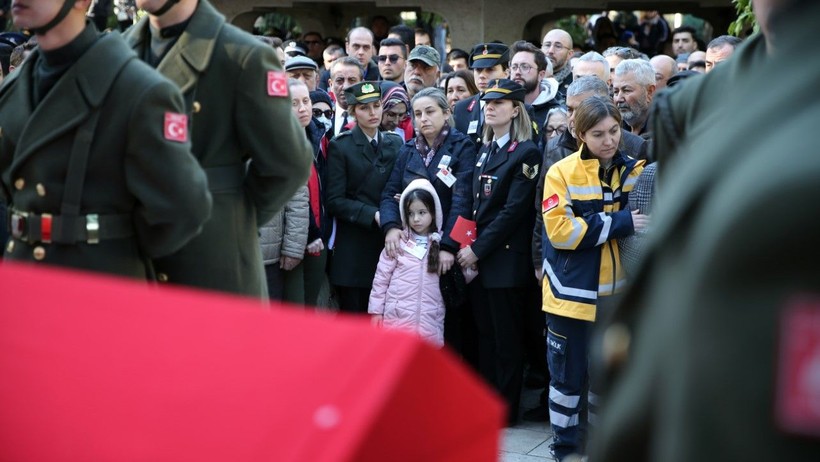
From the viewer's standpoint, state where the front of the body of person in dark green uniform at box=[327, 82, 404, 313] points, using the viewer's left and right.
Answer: facing the viewer and to the right of the viewer

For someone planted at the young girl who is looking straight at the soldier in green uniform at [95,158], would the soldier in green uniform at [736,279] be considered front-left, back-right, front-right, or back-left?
front-left

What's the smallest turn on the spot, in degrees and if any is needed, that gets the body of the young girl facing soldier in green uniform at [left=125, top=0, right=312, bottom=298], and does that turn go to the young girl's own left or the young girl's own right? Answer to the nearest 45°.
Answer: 0° — they already face them

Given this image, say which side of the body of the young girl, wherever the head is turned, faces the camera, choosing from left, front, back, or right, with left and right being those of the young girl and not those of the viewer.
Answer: front

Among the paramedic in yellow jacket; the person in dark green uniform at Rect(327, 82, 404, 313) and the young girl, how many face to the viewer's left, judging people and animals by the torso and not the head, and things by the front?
0

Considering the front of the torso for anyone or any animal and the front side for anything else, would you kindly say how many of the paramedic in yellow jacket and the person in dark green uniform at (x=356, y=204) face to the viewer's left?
0

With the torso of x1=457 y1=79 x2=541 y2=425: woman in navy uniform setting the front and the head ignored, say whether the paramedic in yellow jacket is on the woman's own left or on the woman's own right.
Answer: on the woman's own left

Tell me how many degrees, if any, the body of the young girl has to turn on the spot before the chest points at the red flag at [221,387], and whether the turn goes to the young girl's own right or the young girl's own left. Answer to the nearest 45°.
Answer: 0° — they already face it

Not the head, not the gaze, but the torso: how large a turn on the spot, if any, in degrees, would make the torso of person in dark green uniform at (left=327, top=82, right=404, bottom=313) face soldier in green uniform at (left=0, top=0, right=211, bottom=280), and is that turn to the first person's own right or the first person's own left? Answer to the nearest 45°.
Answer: approximately 45° to the first person's own right

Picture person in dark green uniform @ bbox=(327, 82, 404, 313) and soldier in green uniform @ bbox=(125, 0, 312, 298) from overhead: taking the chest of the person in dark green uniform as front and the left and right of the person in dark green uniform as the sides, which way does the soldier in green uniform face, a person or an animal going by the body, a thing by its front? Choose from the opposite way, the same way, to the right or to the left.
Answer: to the right

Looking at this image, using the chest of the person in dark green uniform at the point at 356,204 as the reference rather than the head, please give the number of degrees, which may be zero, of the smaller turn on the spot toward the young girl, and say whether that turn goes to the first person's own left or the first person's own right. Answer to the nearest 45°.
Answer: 0° — they already face them

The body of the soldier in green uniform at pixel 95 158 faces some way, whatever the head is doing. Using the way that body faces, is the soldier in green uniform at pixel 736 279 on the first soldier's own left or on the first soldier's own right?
on the first soldier's own left

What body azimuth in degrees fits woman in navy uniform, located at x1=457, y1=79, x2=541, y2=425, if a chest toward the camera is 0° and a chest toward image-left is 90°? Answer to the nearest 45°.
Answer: approximately 45°
